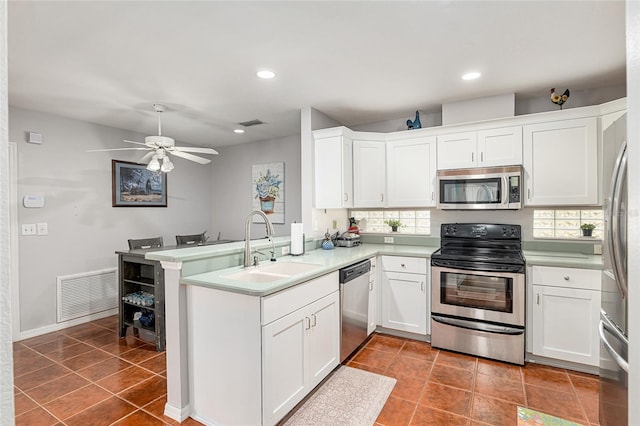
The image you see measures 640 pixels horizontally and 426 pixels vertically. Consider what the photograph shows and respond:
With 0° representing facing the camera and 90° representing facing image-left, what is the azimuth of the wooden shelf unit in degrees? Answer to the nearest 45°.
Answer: approximately 45°

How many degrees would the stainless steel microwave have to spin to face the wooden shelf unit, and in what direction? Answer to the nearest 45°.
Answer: approximately 45° to its right

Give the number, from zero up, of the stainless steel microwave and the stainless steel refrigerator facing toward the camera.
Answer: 1

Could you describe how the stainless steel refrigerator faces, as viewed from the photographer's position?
facing to the left of the viewer

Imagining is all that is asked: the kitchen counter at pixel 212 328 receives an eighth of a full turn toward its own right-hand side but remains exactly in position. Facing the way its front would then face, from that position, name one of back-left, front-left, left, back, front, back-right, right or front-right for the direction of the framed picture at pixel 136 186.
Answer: back-right

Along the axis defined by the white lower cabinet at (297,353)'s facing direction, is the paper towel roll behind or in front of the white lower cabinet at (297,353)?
behind

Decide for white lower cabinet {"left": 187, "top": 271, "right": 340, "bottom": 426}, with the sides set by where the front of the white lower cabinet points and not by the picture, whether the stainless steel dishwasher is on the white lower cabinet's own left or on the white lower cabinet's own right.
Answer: on the white lower cabinet's own left

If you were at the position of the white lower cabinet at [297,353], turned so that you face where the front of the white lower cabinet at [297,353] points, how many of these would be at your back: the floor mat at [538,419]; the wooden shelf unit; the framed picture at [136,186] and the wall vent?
3

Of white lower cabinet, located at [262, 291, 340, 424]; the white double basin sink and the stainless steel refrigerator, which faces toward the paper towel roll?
the stainless steel refrigerator
